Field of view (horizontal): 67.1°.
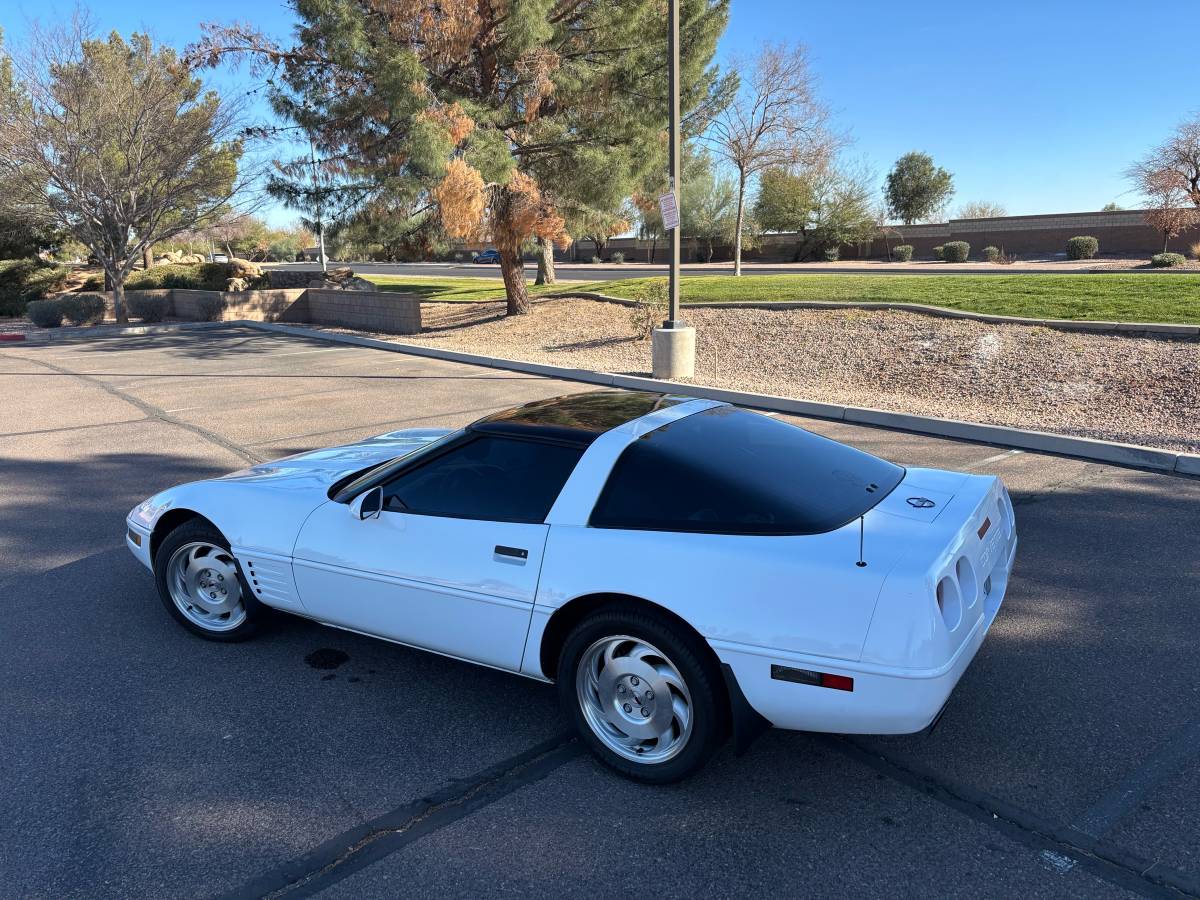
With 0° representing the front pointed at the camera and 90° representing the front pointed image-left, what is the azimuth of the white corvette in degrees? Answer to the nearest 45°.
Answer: approximately 135°

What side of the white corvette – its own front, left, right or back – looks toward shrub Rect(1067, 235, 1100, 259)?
right

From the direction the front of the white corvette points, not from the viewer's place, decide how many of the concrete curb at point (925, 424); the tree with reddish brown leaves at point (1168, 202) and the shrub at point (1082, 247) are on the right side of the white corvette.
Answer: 3

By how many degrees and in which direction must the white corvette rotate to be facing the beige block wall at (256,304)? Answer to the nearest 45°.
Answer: approximately 45° to its right

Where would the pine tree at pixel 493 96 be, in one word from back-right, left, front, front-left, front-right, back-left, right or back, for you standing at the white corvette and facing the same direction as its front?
front-right

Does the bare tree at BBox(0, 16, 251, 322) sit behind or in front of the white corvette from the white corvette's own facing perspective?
in front

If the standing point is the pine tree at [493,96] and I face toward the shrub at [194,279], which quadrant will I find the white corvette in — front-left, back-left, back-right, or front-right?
back-left

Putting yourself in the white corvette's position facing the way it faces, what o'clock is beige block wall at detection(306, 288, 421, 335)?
The beige block wall is roughly at 1 o'clock from the white corvette.

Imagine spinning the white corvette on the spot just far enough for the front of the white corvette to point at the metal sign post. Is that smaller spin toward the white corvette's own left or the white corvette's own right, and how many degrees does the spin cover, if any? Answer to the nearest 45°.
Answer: approximately 45° to the white corvette's own right

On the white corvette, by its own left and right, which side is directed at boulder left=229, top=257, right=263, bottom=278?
front

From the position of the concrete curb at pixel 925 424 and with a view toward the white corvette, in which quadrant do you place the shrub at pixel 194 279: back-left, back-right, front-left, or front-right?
back-right

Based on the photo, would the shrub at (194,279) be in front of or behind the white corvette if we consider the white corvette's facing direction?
in front

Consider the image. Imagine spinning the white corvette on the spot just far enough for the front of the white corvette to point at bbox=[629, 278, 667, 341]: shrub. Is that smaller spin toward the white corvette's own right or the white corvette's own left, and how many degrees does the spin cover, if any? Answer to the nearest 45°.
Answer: approximately 45° to the white corvette's own right
